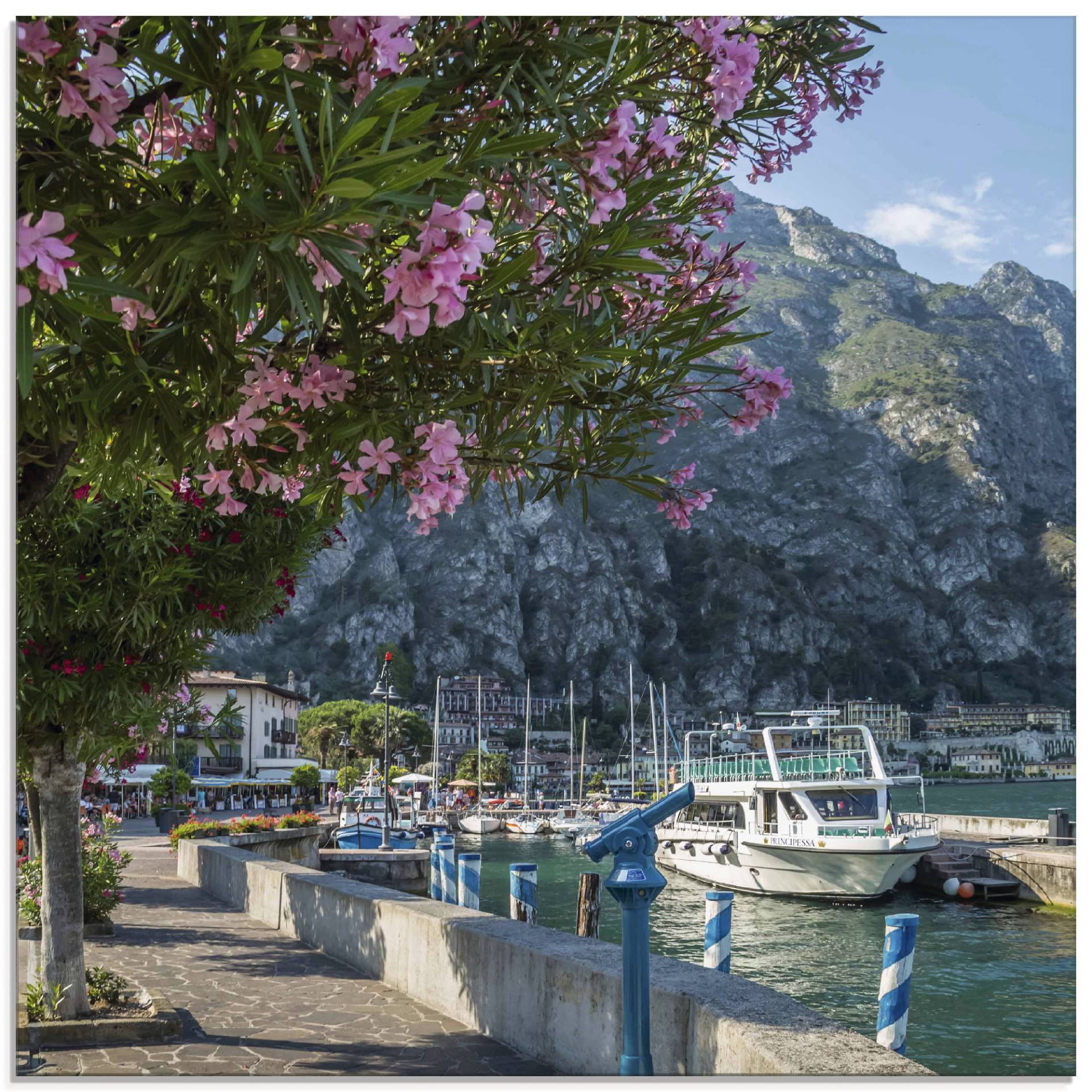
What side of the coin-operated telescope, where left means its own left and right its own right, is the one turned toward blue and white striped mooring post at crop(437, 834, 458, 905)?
left

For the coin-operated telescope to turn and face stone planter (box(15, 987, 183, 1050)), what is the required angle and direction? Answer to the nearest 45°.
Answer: approximately 135° to its left

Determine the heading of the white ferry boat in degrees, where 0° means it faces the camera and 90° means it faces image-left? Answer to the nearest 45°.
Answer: approximately 315°

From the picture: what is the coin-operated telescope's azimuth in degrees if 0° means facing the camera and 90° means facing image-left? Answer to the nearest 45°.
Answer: approximately 270°
